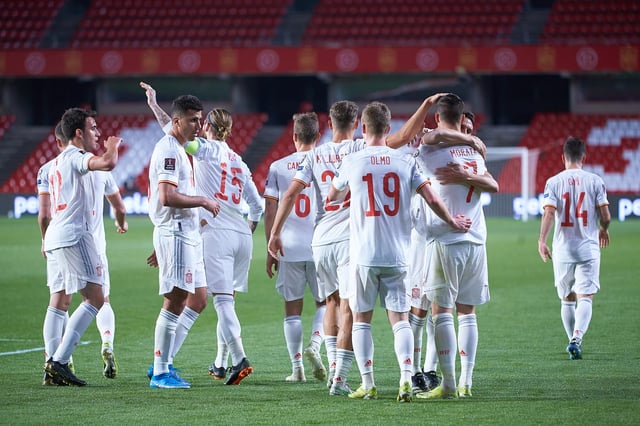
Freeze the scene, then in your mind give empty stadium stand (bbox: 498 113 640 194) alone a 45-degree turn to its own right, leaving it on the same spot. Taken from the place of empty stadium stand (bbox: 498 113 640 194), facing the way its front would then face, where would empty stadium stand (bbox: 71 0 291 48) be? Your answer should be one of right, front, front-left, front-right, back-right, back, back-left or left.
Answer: front-right

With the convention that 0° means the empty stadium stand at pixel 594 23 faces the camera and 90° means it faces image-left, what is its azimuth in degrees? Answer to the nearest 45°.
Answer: approximately 0°

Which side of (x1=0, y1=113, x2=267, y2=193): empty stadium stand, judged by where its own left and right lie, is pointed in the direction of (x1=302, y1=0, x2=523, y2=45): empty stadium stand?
left

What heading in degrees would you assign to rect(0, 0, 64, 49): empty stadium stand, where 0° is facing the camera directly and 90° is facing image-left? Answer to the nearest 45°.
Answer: approximately 0°

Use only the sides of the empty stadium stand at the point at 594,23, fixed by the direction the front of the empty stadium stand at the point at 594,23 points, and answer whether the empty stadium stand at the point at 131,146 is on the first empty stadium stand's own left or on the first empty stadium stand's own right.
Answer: on the first empty stadium stand's own right

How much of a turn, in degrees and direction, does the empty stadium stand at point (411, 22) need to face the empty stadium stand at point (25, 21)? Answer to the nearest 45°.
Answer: approximately 90° to its right

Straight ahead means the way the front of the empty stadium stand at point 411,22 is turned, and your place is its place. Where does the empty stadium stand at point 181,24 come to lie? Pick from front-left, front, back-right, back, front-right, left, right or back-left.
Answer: right

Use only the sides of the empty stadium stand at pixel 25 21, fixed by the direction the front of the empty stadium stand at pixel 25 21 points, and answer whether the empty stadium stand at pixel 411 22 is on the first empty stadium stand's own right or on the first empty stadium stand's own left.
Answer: on the first empty stadium stand's own left
